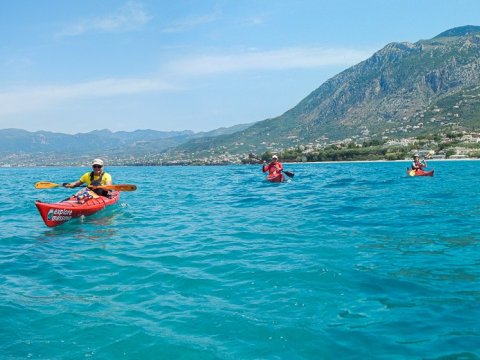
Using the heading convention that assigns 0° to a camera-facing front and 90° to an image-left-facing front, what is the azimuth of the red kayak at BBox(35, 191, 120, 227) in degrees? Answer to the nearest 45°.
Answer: approximately 45°

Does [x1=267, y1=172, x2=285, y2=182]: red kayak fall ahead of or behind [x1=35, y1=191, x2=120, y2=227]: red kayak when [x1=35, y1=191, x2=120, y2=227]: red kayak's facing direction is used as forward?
behind
